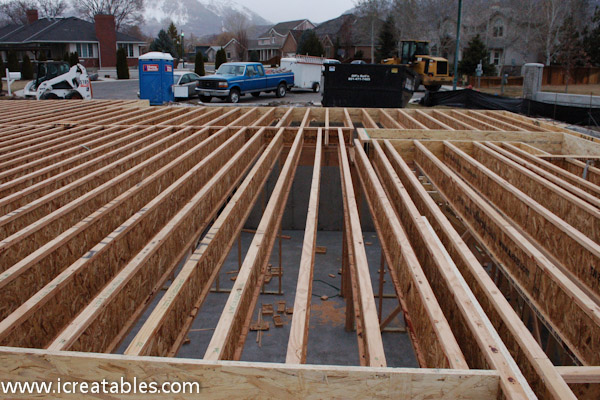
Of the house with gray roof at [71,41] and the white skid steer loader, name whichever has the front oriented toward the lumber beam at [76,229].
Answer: the house with gray roof

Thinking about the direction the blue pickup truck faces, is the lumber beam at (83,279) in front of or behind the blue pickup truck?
in front

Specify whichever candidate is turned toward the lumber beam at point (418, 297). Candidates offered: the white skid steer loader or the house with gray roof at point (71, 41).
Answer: the house with gray roof

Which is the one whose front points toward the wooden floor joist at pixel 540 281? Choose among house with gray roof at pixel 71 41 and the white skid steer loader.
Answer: the house with gray roof

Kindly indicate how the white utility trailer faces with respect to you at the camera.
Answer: facing to the left of the viewer

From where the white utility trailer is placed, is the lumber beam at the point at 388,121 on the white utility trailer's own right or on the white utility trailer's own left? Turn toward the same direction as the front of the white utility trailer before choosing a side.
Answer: on the white utility trailer's own left

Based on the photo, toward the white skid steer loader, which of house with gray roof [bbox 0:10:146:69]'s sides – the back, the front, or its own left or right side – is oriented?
front

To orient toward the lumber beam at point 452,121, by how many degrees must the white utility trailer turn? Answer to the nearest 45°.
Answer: approximately 90° to its left

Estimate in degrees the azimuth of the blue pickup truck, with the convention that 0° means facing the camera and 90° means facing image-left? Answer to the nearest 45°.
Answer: approximately 45°

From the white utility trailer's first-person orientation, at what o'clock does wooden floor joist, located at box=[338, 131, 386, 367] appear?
The wooden floor joist is roughly at 9 o'clock from the white utility trailer.

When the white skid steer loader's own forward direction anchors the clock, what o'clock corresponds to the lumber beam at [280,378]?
The lumber beam is roughly at 9 o'clock from the white skid steer loader.

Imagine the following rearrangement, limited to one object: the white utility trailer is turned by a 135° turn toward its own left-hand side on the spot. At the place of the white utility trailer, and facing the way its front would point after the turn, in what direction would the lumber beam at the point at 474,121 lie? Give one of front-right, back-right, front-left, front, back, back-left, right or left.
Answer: front-right

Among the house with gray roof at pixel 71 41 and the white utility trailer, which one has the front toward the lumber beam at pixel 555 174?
the house with gray roof

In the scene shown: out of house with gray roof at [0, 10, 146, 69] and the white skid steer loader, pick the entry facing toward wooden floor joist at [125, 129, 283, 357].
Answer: the house with gray roof

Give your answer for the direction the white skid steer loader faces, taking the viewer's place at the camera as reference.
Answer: facing to the left of the viewer
